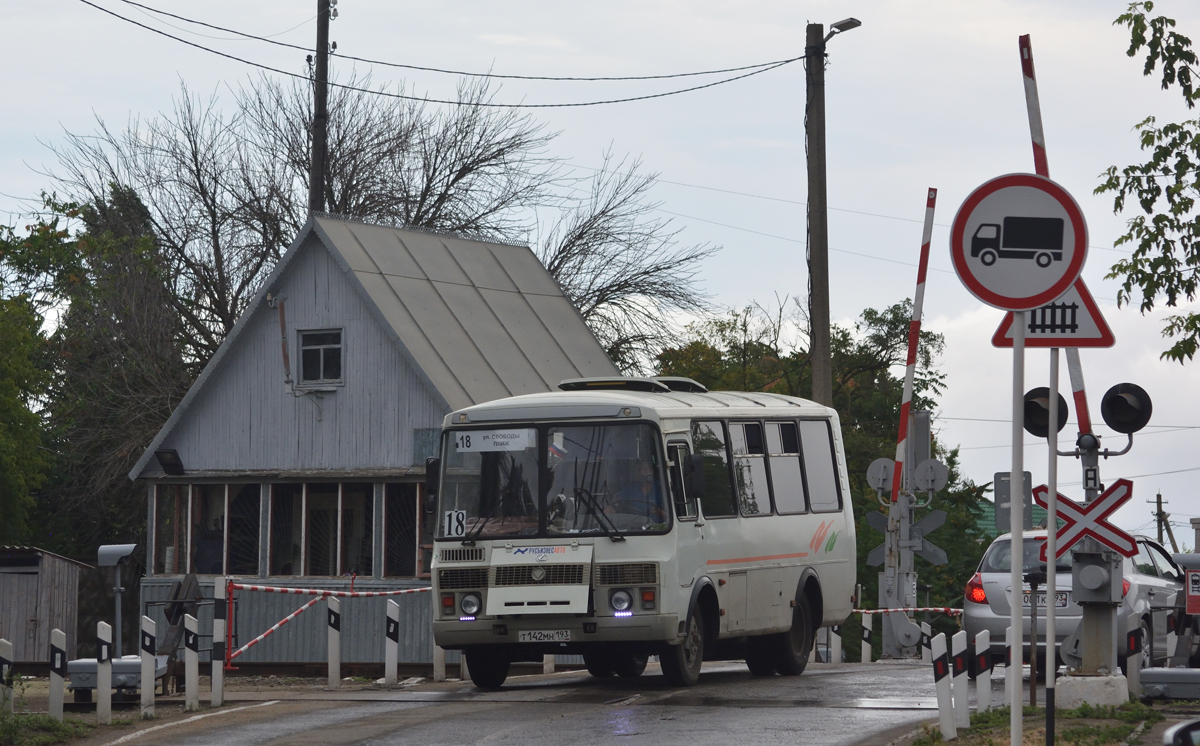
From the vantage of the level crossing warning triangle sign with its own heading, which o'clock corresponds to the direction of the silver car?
The silver car is roughly at 6 o'clock from the level crossing warning triangle sign.

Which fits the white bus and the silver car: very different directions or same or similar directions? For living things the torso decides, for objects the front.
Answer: very different directions

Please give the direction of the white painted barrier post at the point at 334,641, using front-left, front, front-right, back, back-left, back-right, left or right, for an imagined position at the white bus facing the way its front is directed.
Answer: right

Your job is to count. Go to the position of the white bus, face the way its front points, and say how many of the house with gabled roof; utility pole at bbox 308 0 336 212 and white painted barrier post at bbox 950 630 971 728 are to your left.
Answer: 1

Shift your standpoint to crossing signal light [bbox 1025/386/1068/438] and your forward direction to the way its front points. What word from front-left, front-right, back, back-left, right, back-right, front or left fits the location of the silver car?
back

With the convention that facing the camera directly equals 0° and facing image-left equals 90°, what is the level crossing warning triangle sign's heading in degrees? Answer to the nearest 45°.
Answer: approximately 0°

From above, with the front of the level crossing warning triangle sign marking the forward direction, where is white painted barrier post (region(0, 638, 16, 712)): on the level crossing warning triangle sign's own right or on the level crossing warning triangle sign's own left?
on the level crossing warning triangle sign's own right

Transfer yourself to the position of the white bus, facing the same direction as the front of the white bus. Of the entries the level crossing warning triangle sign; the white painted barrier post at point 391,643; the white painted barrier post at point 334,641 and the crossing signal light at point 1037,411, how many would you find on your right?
2

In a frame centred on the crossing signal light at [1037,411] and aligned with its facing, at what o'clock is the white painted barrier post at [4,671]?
The white painted barrier post is roughly at 3 o'clock from the crossing signal light.

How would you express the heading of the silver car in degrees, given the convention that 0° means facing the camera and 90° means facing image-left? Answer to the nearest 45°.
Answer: approximately 225°

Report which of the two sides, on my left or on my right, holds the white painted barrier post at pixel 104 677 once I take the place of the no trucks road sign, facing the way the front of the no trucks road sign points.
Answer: on my right

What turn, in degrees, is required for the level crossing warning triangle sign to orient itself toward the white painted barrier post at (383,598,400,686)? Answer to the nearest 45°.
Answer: approximately 135° to its right

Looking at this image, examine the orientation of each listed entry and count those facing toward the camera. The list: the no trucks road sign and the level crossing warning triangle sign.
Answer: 2

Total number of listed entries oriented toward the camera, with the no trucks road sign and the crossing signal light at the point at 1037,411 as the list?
2
